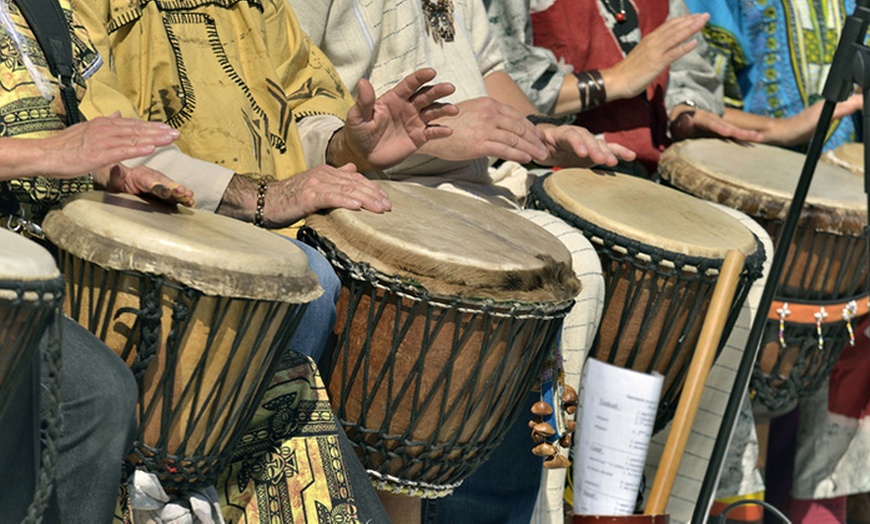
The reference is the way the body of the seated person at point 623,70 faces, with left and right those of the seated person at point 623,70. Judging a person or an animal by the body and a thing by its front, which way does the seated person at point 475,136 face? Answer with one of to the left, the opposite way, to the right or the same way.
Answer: the same way

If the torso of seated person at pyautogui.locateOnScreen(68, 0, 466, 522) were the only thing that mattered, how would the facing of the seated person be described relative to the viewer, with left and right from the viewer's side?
facing the viewer and to the right of the viewer

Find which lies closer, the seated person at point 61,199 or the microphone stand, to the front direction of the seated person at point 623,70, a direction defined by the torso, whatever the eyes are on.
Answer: the microphone stand

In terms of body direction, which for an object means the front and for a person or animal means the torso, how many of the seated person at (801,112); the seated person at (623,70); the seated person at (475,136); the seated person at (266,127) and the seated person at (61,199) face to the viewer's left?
0

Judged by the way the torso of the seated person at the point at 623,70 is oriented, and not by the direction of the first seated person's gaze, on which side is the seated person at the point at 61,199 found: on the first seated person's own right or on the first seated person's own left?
on the first seated person's own right

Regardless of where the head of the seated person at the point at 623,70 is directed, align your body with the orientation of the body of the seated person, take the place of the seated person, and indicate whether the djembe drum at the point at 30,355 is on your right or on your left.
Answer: on your right

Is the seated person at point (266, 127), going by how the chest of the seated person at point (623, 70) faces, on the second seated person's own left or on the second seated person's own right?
on the second seated person's own right

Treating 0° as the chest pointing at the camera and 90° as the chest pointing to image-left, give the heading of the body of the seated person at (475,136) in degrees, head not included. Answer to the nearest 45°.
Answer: approximately 315°

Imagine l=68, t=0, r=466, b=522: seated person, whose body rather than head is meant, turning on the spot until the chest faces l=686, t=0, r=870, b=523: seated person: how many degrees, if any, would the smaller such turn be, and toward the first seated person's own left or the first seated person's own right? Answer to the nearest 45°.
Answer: approximately 90° to the first seated person's own left

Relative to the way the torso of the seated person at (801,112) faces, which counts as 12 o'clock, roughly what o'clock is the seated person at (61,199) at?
the seated person at (61,199) is roughly at 2 o'clock from the seated person at (801,112).

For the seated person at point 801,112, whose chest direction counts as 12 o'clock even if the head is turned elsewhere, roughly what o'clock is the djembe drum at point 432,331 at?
The djembe drum is roughly at 2 o'clock from the seated person.

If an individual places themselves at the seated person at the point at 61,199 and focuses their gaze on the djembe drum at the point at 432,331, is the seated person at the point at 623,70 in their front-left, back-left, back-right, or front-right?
front-left

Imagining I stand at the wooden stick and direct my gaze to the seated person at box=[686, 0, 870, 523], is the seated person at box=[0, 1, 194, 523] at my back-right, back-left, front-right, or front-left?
back-left

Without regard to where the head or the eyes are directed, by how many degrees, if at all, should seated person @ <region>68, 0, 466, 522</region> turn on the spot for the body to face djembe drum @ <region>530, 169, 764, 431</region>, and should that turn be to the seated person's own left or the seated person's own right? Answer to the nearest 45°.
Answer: approximately 45° to the seated person's own left

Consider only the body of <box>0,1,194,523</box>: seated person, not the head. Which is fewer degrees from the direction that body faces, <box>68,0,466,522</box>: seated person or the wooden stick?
the wooden stick

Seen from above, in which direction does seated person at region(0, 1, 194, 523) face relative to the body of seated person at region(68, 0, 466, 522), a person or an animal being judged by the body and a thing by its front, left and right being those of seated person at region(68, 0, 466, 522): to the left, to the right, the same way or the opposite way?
the same way

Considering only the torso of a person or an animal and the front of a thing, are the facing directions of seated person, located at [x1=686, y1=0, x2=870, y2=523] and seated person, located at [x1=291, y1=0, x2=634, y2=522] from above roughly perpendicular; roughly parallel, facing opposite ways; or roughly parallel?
roughly parallel

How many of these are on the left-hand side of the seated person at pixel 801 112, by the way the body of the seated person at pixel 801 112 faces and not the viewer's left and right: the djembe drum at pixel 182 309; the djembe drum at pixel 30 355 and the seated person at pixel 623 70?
0

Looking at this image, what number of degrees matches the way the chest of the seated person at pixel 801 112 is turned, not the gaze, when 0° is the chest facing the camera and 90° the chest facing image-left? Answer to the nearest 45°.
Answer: approximately 315°

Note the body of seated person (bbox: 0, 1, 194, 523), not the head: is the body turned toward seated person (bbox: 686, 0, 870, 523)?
no
